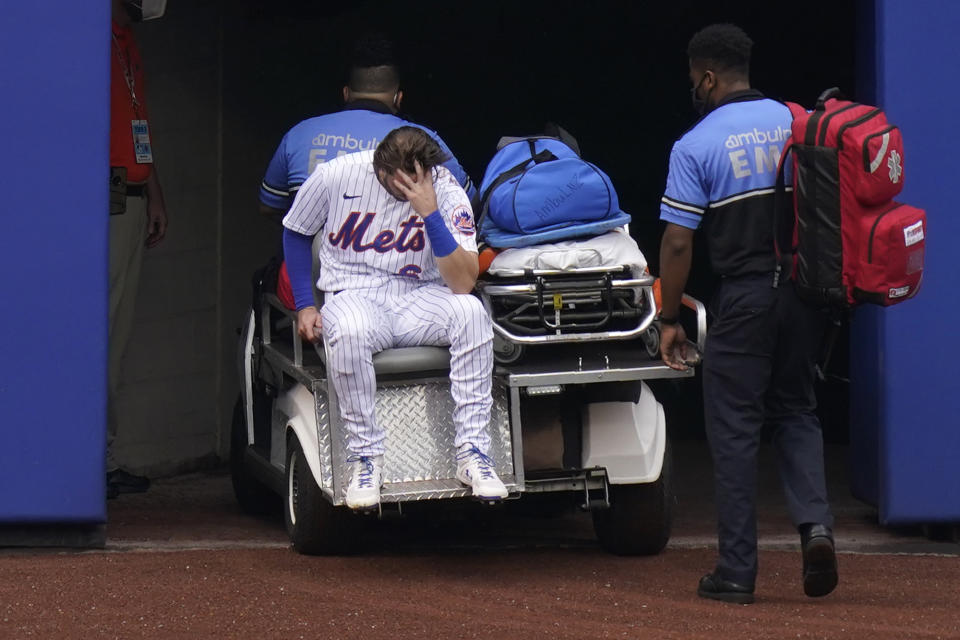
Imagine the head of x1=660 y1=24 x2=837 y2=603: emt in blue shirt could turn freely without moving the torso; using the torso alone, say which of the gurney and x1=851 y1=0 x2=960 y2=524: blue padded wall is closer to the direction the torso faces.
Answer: the gurney

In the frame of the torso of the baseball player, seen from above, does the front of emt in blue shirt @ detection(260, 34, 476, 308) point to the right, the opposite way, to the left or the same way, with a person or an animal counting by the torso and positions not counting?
the opposite way

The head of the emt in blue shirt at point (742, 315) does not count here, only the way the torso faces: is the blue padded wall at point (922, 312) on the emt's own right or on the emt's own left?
on the emt's own right

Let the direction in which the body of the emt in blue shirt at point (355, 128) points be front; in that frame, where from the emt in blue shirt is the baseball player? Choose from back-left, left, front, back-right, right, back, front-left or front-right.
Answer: back

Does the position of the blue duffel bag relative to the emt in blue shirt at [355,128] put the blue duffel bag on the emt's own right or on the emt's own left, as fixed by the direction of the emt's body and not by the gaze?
on the emt's own right

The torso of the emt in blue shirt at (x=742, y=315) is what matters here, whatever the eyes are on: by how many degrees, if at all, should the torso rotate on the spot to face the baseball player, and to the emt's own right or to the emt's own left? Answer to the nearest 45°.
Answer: approximately 45° to the emt's own left

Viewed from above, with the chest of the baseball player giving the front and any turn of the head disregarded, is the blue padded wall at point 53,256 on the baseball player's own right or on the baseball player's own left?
on the baseball player's own right

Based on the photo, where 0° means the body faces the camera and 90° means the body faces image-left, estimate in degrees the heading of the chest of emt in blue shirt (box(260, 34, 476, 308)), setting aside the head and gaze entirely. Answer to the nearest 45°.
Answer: approximately 180°

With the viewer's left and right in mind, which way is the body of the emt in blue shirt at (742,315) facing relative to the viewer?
facing away from the viewer and to the left of the viewer

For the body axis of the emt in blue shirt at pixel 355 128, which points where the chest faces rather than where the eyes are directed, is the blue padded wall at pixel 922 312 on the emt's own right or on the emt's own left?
on the emt's own right

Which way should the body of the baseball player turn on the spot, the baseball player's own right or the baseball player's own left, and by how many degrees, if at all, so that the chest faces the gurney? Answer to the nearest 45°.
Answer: approximately 90° to the baseball player's own left

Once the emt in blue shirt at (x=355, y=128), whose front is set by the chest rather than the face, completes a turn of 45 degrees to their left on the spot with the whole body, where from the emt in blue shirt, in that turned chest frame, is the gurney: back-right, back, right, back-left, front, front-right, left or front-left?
back
